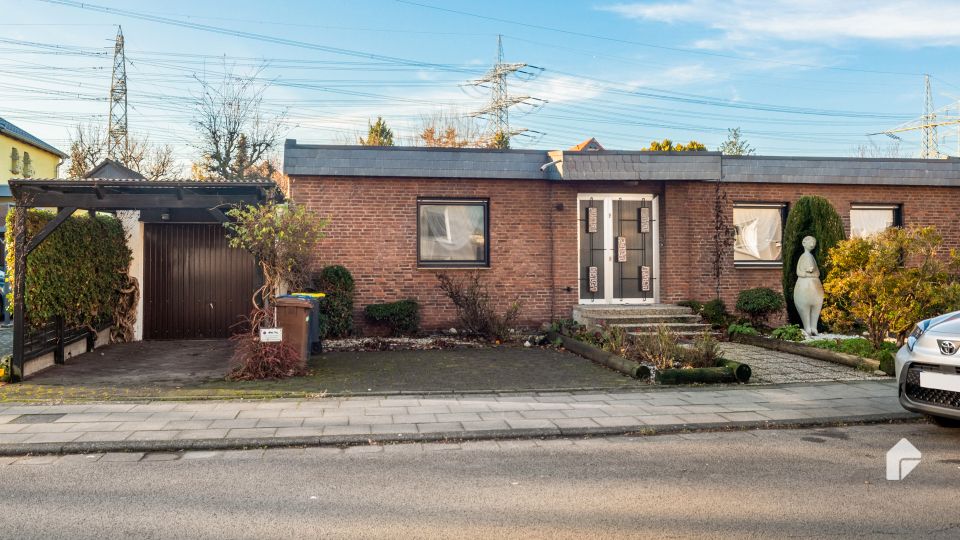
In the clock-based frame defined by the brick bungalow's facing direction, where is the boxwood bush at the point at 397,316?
The boxwood bush is roughly at 2 o'clock from the brick bungalow.

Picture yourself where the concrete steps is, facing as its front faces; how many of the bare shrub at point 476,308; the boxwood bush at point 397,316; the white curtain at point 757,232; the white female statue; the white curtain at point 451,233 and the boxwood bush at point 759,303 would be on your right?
3

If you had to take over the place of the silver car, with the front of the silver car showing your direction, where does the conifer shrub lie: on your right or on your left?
on your right

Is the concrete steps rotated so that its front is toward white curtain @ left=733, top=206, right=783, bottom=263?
no

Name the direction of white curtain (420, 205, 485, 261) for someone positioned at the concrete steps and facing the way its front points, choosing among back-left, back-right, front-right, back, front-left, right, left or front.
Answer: right

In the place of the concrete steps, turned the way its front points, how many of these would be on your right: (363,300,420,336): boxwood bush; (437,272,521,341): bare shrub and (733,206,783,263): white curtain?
2

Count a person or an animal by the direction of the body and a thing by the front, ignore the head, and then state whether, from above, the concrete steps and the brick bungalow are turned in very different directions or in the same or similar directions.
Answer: same or similar directions

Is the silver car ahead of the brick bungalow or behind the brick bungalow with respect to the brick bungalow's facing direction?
ahead

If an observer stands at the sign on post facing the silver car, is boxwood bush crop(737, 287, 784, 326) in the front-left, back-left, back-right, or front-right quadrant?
front-left

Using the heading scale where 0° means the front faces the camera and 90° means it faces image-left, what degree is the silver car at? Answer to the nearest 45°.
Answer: approximately 45°

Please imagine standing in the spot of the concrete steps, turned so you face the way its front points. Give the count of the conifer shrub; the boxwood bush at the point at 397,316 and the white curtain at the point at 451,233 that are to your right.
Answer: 2

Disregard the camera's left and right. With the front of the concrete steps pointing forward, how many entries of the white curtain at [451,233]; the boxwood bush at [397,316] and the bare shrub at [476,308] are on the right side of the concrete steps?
3

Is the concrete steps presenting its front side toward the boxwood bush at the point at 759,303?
no

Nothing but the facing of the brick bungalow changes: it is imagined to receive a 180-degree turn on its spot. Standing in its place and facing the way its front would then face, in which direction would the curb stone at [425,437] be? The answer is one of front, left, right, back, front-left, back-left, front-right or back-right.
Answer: back

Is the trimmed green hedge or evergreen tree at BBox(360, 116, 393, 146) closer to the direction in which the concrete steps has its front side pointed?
the trimmed green hedge

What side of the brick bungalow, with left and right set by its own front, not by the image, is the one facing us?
front

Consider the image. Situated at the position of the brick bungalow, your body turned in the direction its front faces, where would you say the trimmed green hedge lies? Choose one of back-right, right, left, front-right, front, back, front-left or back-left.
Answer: front-right

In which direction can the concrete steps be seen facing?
toward the camera

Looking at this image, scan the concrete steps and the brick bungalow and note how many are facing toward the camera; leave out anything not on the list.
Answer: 2
